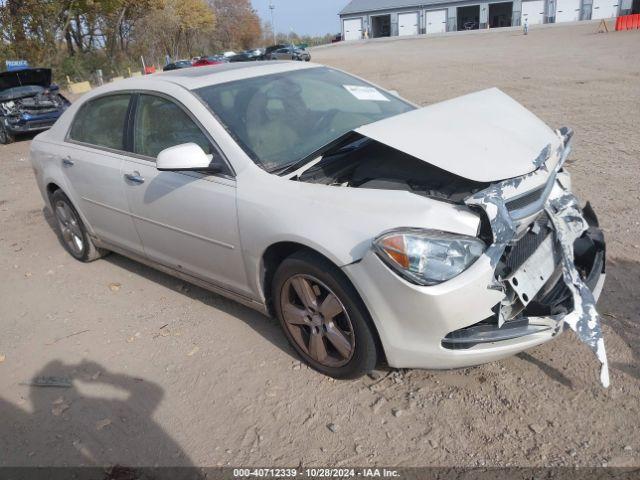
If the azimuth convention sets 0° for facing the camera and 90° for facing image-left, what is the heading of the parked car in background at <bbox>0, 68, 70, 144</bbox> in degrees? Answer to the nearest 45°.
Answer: approximately 315°

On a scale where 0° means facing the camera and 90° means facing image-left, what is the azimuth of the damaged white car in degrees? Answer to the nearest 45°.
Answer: approximately 315°

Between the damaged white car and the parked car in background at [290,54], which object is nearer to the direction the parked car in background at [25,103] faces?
the damaged white car

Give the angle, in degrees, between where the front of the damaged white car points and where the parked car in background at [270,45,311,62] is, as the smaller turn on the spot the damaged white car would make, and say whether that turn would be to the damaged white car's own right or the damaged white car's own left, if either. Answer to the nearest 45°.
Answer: approximately 135° to the damaged white car's own left

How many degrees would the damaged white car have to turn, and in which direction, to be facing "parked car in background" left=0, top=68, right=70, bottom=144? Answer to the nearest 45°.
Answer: approximately 180°

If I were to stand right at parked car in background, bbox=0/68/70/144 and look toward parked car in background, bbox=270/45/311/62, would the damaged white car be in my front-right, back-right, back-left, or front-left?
back-right
